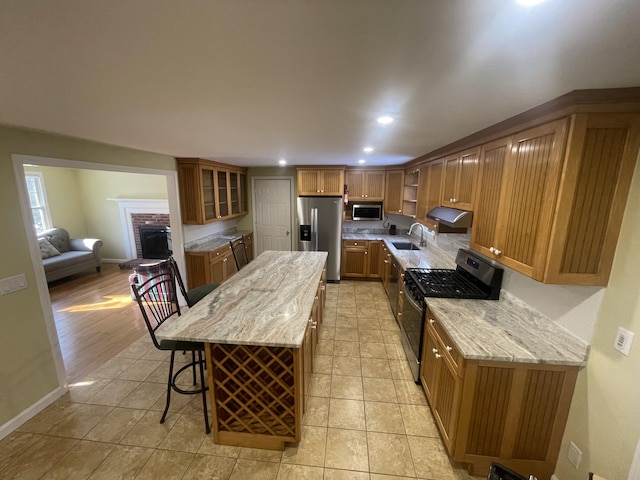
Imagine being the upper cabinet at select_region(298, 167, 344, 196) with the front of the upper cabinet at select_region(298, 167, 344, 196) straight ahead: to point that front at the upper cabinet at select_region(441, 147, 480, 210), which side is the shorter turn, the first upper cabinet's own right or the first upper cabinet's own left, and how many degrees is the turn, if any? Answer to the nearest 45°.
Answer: approximately 45° to the first upper cabinet's own left

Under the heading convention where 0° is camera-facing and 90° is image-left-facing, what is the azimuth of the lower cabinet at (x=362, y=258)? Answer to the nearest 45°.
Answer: approximately 0°

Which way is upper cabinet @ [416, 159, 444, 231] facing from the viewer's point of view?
to the viewer's left

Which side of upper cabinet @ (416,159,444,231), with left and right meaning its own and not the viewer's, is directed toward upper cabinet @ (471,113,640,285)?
left

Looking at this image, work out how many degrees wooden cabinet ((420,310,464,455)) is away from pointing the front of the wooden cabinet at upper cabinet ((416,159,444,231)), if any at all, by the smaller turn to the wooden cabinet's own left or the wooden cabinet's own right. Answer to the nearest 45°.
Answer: approximately 90° to the wooden cabinet's own right

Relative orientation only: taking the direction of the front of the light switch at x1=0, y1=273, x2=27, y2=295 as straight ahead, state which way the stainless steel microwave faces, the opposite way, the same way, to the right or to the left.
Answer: to the right

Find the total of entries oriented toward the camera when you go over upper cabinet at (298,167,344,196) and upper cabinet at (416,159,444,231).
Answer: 1

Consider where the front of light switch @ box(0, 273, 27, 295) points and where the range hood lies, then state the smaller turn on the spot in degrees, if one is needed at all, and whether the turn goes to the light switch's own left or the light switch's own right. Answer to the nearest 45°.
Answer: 0° — it already faces it

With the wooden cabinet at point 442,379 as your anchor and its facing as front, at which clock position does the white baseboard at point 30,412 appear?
The white baseboard is roughly at 11 o'clock from the wooden cabinet.
